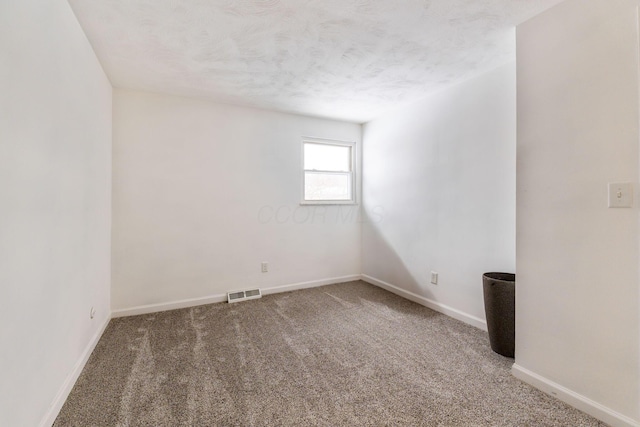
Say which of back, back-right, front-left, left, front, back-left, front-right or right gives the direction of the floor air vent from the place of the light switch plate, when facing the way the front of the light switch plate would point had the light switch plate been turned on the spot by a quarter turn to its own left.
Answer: back

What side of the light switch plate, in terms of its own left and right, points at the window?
right

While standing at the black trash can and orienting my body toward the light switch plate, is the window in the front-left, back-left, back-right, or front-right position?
back-right
